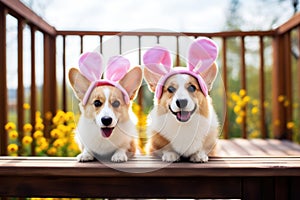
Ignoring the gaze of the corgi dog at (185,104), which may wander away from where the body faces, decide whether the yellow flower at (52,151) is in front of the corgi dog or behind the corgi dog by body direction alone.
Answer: behind

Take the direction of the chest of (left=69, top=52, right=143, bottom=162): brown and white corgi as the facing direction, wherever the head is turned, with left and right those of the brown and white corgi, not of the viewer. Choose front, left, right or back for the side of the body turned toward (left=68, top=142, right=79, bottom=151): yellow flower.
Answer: back

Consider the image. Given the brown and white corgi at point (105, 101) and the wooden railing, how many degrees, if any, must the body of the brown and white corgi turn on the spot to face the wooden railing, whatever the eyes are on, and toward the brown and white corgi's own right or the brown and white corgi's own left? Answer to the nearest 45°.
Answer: approximately 180°

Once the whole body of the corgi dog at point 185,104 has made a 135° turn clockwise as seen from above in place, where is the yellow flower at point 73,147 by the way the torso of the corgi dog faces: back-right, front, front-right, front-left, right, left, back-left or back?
front

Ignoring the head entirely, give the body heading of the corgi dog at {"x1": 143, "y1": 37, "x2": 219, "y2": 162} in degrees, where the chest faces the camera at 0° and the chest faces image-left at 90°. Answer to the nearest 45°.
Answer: approximately 0°

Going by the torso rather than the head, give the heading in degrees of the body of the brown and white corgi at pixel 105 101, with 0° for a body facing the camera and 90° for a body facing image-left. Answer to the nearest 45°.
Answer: approximately 0°

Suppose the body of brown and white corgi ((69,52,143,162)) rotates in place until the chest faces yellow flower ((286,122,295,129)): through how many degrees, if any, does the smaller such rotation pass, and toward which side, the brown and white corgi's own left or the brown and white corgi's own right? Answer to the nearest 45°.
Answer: approximately 135° to the brown and white corgi's own left

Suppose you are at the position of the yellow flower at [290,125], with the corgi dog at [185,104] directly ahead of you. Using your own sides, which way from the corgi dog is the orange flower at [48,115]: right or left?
right

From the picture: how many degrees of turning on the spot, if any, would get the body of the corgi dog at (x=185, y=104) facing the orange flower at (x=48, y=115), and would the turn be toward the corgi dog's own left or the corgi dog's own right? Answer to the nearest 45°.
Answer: approximately 135° to the corgi dog's own right

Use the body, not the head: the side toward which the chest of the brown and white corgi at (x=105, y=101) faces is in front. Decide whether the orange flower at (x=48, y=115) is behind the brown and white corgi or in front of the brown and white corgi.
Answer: behind
